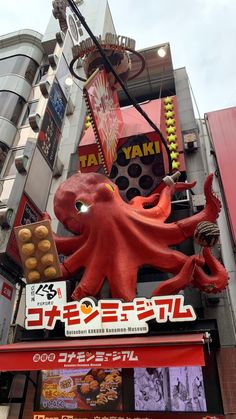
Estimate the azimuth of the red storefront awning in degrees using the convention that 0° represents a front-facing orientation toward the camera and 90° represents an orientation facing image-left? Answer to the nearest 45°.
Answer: approximately 0°

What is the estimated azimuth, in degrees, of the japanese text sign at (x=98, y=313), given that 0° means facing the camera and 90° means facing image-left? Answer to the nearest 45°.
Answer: approximately 0°

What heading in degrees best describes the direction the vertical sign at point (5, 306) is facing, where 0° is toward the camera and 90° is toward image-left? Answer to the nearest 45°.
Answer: approximately 315°

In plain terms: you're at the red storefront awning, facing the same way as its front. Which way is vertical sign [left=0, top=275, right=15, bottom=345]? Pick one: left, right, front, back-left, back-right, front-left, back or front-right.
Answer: back-right
